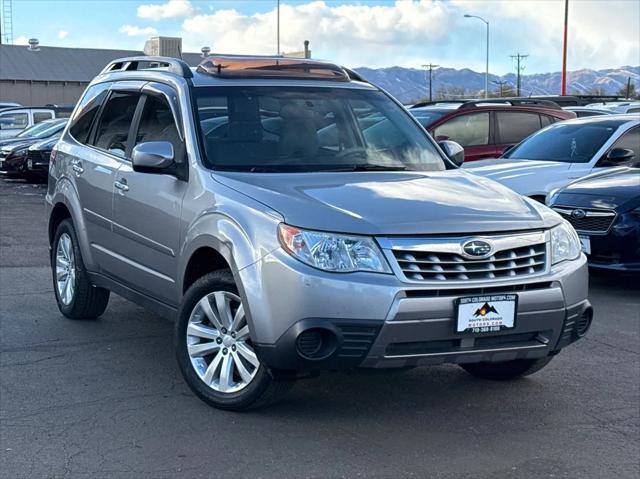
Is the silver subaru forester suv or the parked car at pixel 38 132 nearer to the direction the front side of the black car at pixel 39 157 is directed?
the silver subaru forester suv

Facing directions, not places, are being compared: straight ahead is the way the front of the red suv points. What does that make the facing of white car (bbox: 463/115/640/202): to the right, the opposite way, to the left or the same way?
the same way

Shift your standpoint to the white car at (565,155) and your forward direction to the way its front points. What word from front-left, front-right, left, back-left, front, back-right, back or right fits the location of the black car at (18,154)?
right

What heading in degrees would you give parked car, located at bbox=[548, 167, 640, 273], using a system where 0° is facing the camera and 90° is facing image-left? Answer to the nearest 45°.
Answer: approximately 45°

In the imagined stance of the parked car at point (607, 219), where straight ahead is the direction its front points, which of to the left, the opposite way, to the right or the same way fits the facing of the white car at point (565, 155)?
the same way

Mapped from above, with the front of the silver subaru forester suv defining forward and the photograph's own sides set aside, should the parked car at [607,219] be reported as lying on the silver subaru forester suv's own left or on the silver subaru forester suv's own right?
on the silver subaru forester suv's own left
